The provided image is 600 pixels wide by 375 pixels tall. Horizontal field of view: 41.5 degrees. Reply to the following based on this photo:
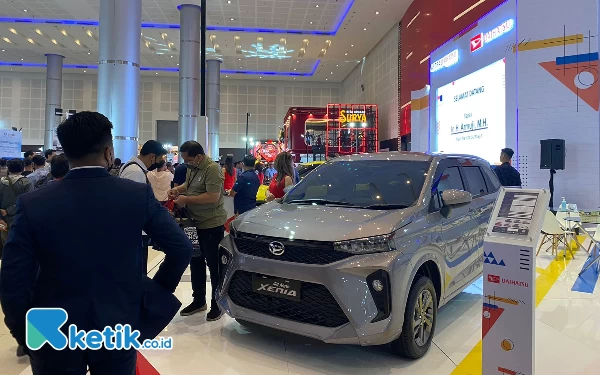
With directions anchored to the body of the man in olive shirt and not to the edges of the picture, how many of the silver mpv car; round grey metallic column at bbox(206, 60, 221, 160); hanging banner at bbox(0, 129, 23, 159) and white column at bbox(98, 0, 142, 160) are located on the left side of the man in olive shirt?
1

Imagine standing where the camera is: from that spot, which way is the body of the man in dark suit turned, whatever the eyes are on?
away from the camera

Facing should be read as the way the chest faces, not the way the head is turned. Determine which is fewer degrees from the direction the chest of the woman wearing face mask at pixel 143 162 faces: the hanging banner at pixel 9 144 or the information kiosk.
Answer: the information kiosk

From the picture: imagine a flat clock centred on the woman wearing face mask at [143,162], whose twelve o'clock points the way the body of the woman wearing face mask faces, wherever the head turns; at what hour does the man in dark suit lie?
The man in dark suit is roughly at 3 o'clock from the woman wearing face mask.

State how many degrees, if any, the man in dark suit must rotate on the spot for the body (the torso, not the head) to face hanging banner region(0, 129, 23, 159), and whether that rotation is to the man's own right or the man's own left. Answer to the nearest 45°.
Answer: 0° — they already face it

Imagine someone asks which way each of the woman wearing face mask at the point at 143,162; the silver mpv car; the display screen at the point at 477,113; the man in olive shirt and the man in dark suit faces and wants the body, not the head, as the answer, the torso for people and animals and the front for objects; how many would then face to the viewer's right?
1

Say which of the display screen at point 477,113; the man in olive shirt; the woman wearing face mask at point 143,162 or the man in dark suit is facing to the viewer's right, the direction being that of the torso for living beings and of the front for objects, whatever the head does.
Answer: the woman wearing face mask

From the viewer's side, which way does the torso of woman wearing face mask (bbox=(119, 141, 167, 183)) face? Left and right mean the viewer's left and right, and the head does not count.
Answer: facing to the right of the viewer

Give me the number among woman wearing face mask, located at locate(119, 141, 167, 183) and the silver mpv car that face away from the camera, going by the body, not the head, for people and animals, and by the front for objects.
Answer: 0
